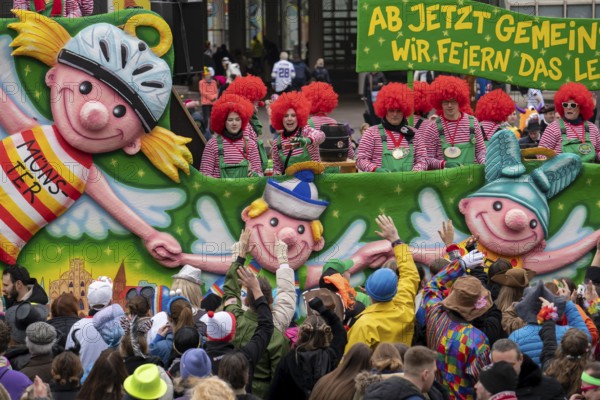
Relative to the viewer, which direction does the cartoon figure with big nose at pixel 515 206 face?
toward the camera

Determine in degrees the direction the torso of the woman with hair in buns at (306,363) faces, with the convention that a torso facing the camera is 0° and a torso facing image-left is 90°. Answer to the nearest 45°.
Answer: approximately 180°

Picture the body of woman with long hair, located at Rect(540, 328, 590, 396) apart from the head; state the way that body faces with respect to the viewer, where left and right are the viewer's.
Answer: facing away from the viewer

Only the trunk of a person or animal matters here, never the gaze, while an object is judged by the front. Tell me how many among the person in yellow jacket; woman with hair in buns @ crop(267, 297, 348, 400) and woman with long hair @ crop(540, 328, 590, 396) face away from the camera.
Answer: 3

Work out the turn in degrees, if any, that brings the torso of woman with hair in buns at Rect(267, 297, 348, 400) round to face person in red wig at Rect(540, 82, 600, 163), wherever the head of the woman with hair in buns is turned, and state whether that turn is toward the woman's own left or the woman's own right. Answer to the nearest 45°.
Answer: approximately 45° to the woman's own right

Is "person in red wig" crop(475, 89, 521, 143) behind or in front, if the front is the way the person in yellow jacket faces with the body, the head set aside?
in front

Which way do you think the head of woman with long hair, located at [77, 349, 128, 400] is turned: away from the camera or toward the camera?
away from the camera

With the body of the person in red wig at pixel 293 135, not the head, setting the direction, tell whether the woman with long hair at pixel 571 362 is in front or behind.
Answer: in front

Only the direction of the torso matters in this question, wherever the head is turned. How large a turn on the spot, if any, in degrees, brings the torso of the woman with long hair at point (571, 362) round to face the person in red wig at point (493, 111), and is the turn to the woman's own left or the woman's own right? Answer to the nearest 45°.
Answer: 0° — they already face them

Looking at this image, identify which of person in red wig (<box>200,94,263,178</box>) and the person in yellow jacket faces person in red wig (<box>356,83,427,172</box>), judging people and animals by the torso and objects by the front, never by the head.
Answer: the person in yellow jacket

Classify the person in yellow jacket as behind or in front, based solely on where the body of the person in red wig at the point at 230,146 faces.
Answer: in front

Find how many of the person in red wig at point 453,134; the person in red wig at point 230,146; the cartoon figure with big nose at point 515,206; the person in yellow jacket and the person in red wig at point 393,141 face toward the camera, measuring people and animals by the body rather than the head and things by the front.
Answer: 4

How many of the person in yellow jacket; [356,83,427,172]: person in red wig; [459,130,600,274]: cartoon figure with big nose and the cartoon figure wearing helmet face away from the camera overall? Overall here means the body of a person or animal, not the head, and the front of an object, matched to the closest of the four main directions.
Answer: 1

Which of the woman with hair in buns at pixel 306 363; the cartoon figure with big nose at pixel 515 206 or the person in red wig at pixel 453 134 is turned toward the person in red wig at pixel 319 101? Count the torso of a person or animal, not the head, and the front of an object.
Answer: the woman with hair in buns

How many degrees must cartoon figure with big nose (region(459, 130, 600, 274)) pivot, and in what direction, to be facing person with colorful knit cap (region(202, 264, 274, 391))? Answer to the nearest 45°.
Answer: approximately 45° to its right

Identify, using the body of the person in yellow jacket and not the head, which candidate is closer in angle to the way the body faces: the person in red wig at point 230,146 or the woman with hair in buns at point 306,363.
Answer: the person in red wig

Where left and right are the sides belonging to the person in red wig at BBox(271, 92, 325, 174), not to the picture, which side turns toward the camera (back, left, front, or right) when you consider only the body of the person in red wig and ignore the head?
front
